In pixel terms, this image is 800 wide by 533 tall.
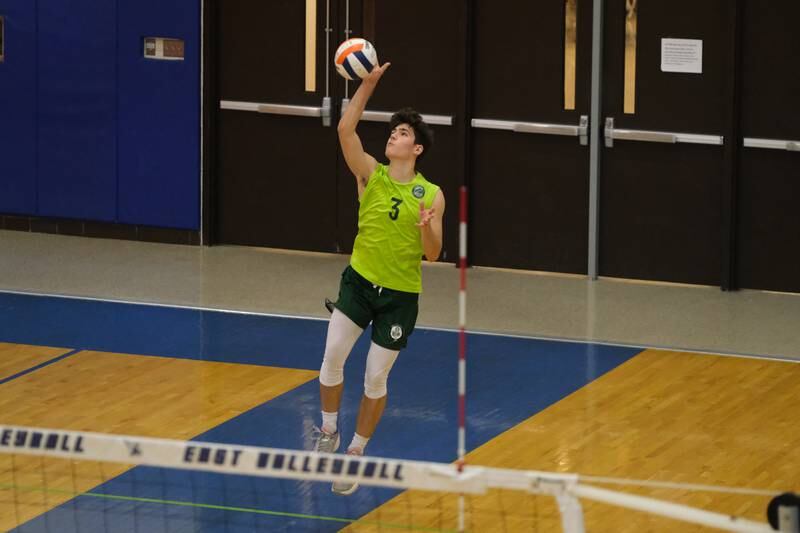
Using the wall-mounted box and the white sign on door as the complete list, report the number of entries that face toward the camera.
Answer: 2

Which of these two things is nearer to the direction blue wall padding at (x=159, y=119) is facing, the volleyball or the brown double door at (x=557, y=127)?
the volleyball

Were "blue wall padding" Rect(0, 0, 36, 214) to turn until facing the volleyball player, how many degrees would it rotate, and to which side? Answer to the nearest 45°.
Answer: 0° — it already faces them

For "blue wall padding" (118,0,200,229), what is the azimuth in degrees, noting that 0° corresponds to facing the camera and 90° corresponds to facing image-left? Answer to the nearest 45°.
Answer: approximately 0°

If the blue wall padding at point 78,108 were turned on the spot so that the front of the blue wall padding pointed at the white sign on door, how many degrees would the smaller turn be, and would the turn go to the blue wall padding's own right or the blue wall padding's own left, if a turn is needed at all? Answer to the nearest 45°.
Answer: approximately 45° to the blue wall padding's own left

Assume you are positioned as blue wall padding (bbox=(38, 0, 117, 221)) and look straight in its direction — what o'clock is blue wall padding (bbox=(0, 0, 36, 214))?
blue wall padding (bbox=(0, 0, 36, 214)) is roughly at 4 o'clock from blue wall padding (bbox=(38, 0, 117, 221)).

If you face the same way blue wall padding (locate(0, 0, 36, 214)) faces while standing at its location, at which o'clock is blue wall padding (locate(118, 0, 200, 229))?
blue wall padding (locate(118, 0, 200, 229)) is roughly at 10 o'clock from blue wall padding (locate(0, 0, 36, 214)).

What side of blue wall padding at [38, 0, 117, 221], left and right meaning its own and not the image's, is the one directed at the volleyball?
front

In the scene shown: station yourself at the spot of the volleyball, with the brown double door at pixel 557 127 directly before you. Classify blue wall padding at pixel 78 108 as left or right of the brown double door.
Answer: left

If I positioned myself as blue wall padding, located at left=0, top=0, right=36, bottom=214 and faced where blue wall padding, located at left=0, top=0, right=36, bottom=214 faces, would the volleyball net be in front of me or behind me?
in front

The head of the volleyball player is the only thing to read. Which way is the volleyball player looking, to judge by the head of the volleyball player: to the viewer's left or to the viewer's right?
to the viewer's left
